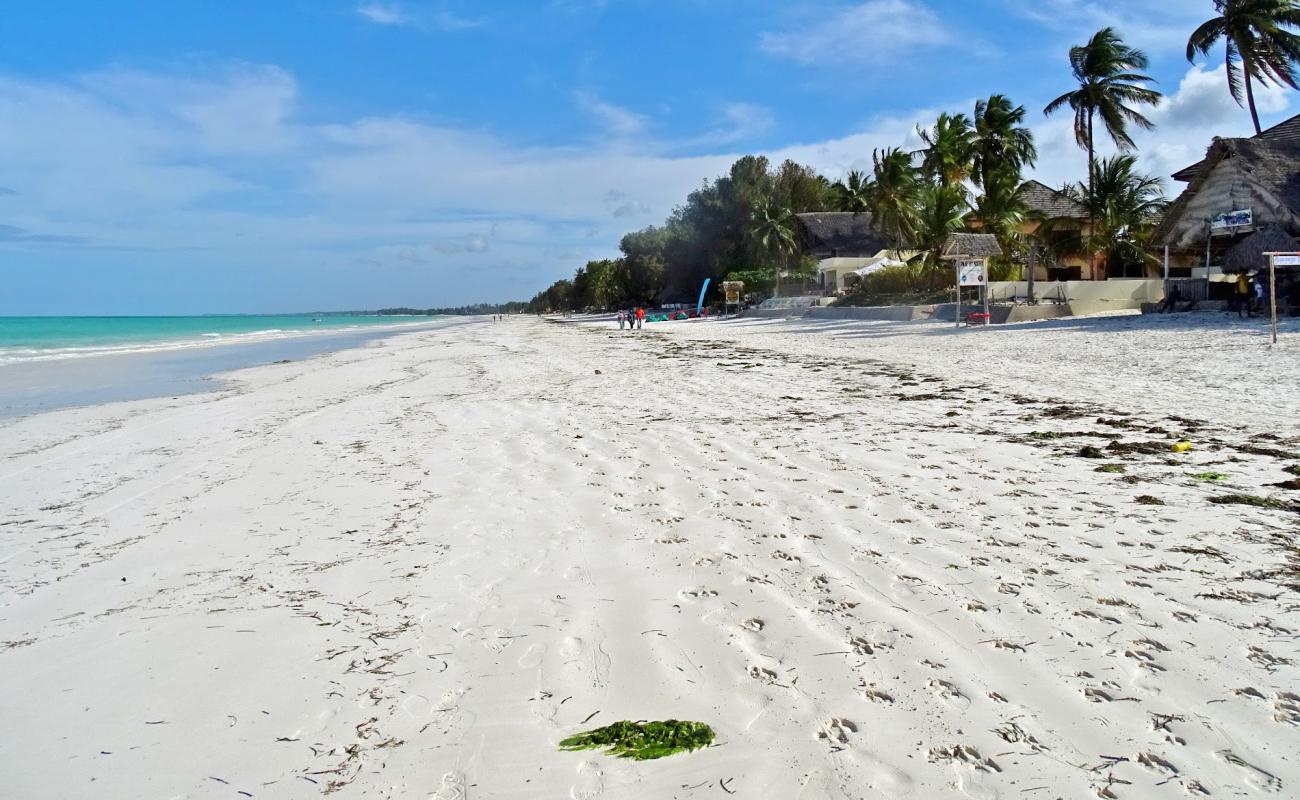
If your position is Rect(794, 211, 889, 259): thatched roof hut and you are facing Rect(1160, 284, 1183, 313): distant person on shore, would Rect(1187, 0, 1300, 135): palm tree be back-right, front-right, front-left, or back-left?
front-left

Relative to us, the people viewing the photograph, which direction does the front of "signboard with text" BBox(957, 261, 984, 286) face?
facing the viewer

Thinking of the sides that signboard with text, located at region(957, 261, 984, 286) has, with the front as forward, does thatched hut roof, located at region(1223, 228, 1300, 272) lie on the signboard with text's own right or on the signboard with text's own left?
on the signboard with text's own left

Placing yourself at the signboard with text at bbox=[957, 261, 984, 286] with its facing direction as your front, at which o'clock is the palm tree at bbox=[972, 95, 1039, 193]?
The palm tree is roughly at 6 o'clock from the signboard with text.

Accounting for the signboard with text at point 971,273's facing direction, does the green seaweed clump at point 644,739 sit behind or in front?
in front

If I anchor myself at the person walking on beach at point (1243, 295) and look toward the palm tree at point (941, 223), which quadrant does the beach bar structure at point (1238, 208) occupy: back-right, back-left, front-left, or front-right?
front-right

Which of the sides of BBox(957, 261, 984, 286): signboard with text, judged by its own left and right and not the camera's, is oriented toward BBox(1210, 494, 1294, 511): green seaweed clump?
front

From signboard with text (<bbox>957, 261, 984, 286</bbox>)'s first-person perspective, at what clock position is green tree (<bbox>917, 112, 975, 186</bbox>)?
The green tree is roughly at 6 o'clock from the signboard with text.

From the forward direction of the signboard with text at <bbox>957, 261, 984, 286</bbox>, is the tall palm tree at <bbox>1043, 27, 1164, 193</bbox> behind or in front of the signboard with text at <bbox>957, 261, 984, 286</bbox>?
behind

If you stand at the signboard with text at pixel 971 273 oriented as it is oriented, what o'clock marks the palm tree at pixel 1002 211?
The palm tree is roughly at 6 o'clock from the signboard with text.

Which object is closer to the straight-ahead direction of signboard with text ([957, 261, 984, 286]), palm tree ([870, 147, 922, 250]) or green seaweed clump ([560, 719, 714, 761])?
the green seaweed clump

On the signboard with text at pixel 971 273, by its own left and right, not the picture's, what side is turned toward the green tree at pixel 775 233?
back

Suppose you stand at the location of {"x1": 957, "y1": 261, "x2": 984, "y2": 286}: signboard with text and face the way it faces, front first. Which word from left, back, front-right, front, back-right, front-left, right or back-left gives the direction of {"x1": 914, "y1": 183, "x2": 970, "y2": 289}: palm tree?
back
